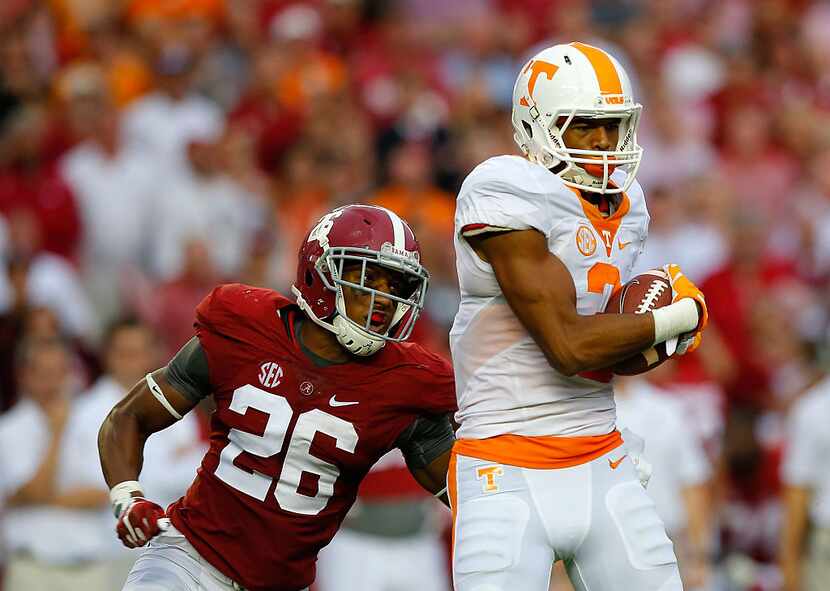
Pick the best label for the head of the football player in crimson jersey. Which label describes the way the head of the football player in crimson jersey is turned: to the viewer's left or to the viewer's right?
to the viewer's right

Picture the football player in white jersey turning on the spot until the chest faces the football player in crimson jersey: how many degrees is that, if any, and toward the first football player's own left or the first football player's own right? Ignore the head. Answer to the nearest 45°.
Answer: approximately 135° to the first football player's own right

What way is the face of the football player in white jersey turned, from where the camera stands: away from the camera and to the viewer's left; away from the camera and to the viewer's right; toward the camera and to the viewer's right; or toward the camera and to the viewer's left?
toward the camera and to the viewer's right

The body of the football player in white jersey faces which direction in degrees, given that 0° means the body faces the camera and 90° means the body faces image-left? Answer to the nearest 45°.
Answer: approximately 315°
